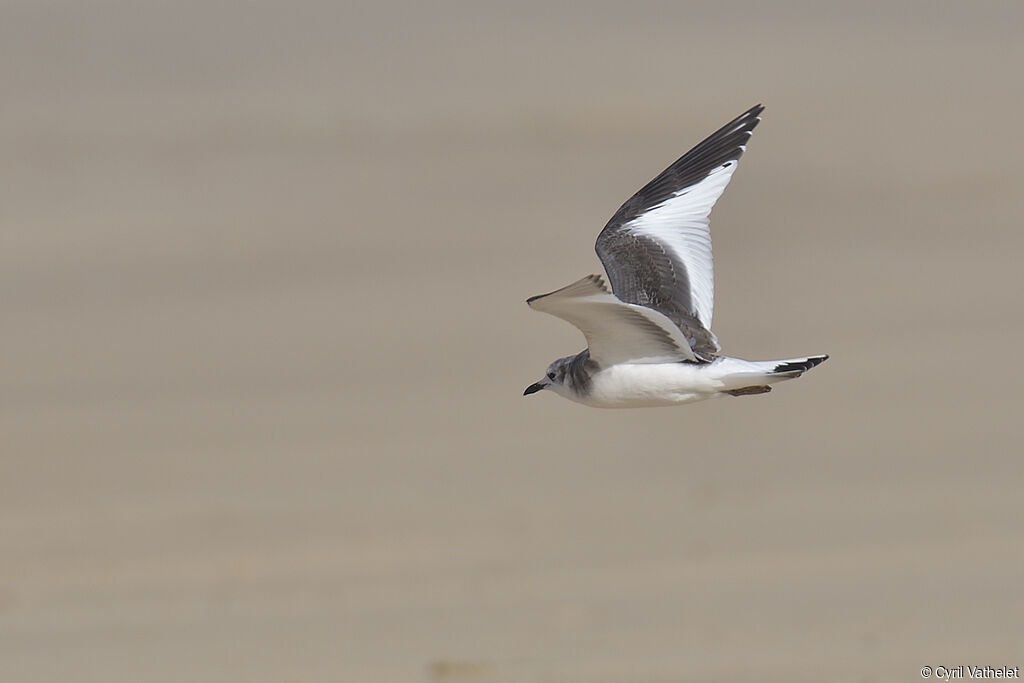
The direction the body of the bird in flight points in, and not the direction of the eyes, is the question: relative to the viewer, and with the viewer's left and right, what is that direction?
facing to the left of the viewer
